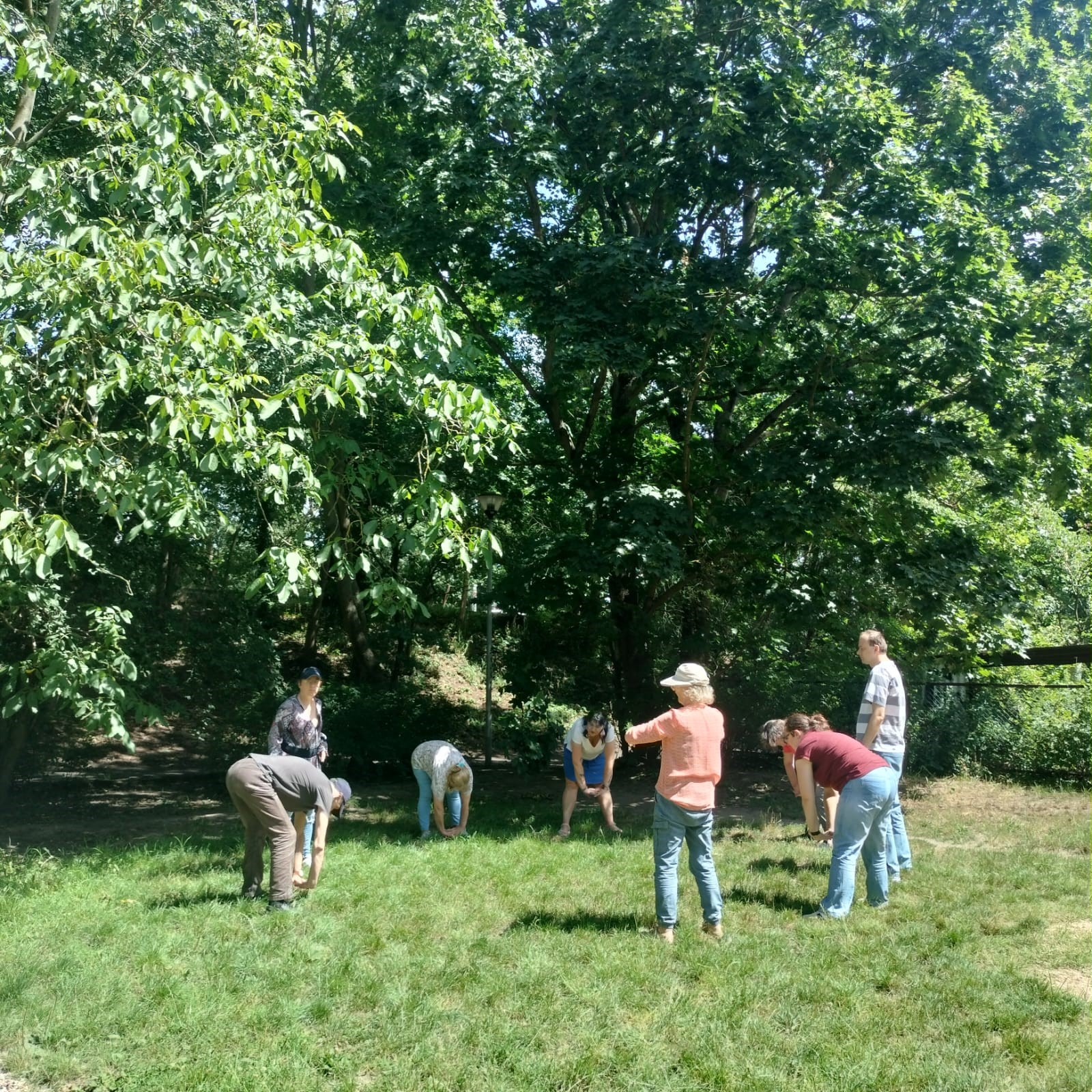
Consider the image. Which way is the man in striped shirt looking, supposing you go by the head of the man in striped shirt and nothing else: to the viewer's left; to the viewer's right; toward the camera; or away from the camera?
to the viewer's left

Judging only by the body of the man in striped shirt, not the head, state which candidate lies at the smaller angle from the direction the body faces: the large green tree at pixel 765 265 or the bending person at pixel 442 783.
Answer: the bending person

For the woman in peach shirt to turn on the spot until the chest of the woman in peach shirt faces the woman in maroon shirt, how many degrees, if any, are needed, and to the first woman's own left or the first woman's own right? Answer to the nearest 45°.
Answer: approximately 90° to the first woman's own right

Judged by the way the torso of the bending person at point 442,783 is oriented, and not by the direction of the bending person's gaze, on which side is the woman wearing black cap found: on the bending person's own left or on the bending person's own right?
on the bending person's own right

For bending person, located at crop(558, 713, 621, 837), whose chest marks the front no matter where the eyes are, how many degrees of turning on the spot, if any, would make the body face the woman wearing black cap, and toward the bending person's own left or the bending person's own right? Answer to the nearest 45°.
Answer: approximately 45° to the bending person's own right

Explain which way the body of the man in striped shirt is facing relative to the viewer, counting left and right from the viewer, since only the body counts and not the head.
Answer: facing to the left of the viewer

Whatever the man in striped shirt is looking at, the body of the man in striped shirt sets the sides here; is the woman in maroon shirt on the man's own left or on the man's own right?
on the man's own left

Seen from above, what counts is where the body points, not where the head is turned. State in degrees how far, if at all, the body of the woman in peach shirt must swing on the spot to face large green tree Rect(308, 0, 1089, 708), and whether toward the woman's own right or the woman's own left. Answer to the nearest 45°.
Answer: approximately 45° to the woman's own right

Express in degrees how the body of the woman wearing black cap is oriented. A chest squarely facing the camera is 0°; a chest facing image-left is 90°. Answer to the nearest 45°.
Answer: approximately 315°
